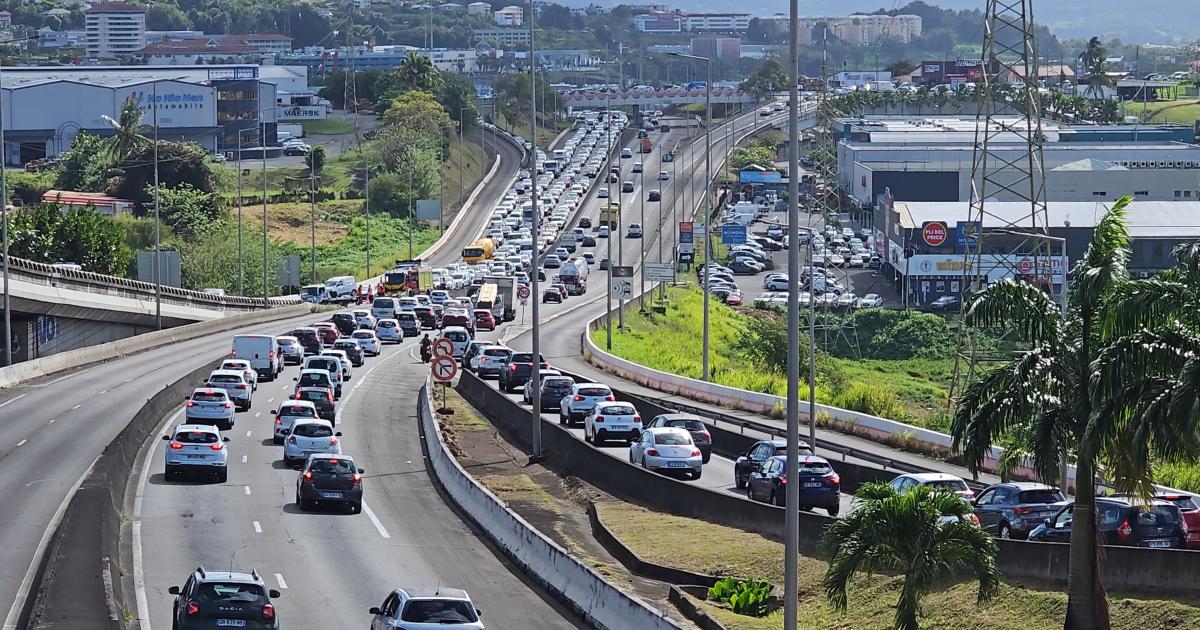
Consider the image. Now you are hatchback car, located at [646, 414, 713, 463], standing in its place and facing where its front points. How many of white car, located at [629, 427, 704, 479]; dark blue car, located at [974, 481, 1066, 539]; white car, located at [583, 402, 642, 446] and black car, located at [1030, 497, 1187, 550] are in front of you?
1

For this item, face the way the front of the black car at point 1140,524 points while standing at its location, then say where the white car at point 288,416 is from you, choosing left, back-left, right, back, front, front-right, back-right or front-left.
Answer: front

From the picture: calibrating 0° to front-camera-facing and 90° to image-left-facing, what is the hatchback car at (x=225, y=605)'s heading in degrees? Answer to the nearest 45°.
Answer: approximately 180°

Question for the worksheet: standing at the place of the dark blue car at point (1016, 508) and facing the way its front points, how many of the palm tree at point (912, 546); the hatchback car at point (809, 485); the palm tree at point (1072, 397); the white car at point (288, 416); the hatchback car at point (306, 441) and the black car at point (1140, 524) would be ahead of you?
3

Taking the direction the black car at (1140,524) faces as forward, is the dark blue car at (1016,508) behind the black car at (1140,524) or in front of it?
in front

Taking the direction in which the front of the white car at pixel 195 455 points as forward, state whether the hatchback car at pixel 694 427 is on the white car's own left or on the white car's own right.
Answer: on the white car's own right

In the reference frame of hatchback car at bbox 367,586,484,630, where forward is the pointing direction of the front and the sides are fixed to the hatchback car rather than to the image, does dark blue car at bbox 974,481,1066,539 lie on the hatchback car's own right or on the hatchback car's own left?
on the hatchback car's own right

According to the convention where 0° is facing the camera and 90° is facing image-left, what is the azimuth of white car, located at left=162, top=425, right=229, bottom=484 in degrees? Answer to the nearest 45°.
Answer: approximately 180°

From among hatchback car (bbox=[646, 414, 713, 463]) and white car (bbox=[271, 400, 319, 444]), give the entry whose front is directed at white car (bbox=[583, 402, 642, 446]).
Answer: the hatchback car

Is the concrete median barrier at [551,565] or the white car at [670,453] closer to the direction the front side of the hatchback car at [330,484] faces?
the white car

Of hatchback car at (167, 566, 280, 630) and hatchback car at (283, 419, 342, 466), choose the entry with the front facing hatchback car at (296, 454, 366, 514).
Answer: hatchback car at (167, 566, 280, 630)

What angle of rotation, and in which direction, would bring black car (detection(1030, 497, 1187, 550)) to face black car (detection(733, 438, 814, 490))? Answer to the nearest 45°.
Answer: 0° — it already faces it

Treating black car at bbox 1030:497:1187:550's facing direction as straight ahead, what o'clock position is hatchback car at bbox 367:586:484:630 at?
The hatchback car is roughly at 9 o'clock from the black car.

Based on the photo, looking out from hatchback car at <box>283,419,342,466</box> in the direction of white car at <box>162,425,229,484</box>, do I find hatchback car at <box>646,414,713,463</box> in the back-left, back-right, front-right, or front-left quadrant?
back-left

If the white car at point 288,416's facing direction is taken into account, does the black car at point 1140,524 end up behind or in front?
behind

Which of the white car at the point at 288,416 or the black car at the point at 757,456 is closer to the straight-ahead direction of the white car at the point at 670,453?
the white car

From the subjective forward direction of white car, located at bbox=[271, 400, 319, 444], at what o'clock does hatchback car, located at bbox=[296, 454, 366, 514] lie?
The hatchback car is roughly at 6 o'clock from the white car.

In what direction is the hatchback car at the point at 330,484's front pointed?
away from the camera

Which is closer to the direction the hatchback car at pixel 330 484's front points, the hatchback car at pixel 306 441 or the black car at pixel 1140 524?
the hatchback car at pixel 306 441
